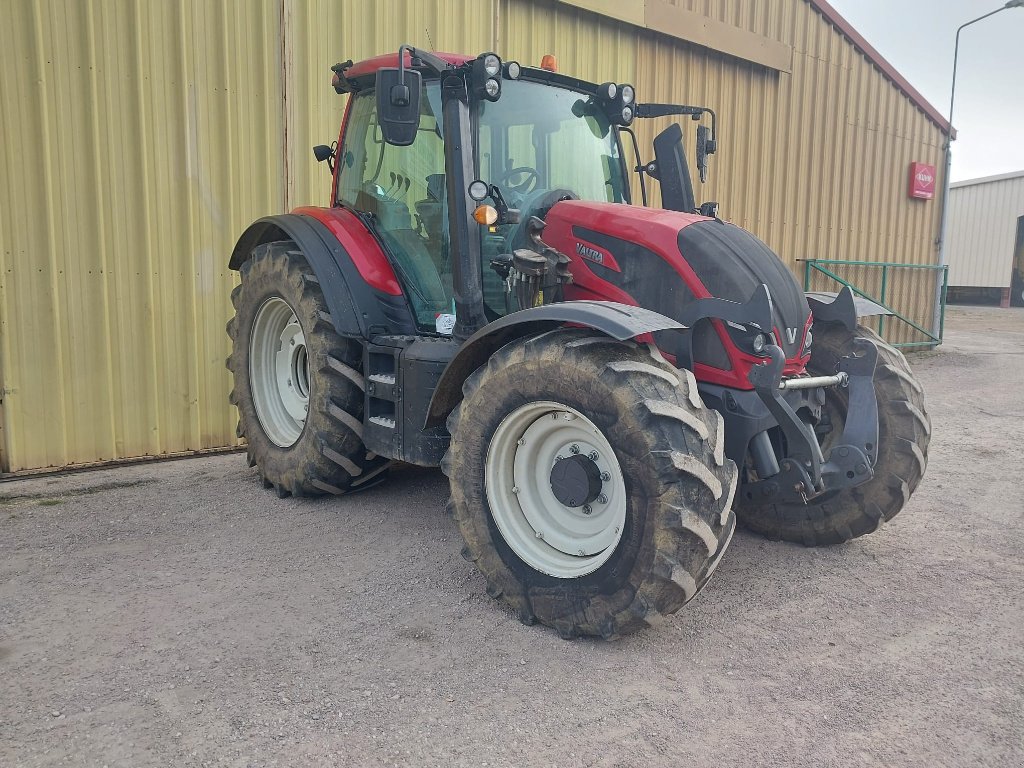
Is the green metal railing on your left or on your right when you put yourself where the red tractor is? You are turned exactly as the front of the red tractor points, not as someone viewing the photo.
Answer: on your left

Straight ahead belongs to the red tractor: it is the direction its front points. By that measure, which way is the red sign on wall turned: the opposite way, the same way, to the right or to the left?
the same way

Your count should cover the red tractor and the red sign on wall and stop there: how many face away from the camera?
0

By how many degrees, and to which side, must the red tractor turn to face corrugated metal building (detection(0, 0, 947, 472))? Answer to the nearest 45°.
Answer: approximately 180°

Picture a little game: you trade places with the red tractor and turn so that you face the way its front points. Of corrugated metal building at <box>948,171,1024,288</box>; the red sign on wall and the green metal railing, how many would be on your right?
0

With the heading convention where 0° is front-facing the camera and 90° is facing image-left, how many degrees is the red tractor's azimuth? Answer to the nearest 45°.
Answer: approximately 315°

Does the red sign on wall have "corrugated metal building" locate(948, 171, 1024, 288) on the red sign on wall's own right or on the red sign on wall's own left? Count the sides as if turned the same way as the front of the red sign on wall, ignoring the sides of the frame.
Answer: on the red sign on wall's own left

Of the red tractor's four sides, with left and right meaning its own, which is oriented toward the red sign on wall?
left
